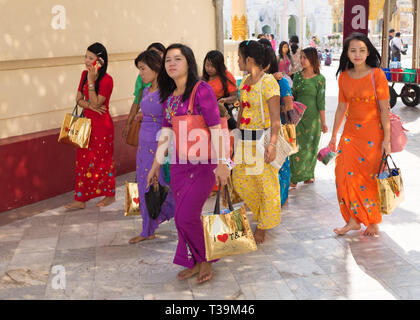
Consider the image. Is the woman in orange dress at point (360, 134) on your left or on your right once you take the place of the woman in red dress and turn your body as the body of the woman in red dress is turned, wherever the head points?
on your left

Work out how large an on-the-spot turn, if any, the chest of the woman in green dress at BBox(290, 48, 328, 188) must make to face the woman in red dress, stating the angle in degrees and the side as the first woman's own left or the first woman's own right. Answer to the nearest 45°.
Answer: approximately 45° to the first woman's own right

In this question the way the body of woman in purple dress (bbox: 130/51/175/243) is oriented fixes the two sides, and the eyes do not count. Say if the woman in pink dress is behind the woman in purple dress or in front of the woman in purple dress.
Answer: behind

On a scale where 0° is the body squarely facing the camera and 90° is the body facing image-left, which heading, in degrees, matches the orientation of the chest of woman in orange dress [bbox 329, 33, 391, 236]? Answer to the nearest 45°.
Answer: approximately 0°

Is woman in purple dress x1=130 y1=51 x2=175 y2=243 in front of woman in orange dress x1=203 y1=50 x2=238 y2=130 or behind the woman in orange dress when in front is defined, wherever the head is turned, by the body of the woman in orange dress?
in front

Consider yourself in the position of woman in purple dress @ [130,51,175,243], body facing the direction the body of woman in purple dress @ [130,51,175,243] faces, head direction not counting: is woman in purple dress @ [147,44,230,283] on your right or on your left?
on your left

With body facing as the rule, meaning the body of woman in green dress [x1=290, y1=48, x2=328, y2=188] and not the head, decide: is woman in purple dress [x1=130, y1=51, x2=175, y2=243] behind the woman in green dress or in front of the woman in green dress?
in front

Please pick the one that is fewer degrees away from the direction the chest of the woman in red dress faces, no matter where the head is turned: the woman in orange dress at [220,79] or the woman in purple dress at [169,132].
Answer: the woman in purple dress

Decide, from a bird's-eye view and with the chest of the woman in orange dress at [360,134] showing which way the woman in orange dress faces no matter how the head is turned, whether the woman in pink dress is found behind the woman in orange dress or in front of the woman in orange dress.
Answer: behind

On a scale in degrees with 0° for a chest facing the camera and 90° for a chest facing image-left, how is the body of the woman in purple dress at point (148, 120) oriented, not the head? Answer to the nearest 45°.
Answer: approximately 45°

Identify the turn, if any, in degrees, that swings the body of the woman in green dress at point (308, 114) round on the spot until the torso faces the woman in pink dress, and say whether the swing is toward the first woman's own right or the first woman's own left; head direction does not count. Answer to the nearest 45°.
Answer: approximately 135° to the first woman's own right

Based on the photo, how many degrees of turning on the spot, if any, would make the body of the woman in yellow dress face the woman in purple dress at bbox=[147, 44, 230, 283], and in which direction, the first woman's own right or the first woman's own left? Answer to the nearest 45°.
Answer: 0° — they already face them
